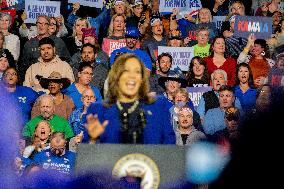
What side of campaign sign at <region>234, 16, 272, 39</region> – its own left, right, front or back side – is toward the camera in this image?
front

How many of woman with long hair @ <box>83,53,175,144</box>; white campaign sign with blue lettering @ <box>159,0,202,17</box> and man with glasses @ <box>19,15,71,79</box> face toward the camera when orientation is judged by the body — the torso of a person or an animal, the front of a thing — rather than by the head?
3

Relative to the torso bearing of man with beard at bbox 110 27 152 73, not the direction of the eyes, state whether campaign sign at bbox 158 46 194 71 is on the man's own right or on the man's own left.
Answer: on the man's own left

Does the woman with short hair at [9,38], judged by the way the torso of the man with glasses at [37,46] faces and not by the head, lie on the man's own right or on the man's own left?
on the man's own right

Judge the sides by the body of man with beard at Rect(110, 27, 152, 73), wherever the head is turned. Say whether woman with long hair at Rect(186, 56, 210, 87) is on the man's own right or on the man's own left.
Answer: on the man's own left

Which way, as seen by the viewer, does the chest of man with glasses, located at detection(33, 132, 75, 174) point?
toward the camera

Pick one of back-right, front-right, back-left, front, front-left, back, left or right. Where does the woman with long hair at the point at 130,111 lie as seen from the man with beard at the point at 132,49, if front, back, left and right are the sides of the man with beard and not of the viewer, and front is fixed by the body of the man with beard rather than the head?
front

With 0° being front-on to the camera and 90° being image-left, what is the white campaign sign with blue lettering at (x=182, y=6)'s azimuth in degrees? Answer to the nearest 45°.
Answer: approximately 0°

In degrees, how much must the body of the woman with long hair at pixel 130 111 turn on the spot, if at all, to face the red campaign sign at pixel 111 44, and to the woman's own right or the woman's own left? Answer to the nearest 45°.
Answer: approximately 180°

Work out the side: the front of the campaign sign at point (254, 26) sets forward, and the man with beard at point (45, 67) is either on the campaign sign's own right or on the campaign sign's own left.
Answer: on the campaign sign's own right

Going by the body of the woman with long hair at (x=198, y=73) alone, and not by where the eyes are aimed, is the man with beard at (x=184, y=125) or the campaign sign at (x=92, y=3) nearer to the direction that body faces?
the man with beard

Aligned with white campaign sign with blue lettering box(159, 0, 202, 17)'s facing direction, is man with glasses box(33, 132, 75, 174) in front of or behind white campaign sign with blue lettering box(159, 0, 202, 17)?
in front
